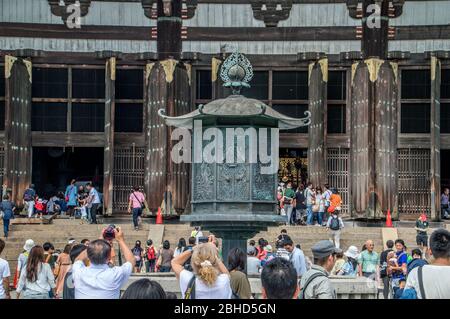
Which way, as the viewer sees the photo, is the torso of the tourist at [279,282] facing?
away from the camera

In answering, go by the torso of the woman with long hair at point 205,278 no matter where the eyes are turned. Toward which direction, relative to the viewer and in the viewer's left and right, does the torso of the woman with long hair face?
facing away from the viewer

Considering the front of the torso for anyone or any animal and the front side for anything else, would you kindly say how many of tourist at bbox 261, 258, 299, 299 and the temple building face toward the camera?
1

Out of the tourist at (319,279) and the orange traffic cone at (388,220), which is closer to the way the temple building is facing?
the tourist

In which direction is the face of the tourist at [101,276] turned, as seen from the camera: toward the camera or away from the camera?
away from the camera

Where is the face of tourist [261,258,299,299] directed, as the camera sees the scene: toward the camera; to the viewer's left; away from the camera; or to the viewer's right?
away from the camera

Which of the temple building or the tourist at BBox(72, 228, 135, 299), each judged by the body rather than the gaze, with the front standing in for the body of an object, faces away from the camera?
the tourist

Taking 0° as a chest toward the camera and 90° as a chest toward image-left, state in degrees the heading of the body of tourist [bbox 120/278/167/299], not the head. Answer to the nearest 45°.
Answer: approximately 180°

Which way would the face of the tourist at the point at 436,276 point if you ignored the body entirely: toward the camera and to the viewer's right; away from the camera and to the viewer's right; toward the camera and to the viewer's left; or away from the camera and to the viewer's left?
away from the camera and to the viewer's left

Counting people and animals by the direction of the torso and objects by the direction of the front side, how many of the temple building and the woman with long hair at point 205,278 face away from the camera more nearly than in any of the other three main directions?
1
